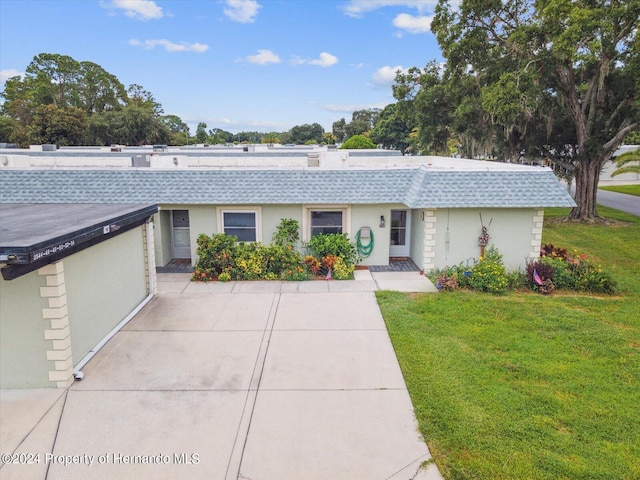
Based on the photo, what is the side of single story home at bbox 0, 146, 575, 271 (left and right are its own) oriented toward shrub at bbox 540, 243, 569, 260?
left

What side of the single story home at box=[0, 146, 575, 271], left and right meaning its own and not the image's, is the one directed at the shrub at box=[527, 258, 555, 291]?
left

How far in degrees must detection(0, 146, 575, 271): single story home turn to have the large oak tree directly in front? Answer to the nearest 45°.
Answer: approximately 135° to its left

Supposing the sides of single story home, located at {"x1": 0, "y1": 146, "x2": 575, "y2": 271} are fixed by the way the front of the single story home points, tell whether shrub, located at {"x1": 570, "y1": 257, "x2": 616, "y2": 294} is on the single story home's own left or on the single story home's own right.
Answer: on the single story home's own left

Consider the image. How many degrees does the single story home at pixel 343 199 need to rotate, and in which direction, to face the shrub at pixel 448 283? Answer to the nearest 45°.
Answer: approximately 45° to its left
